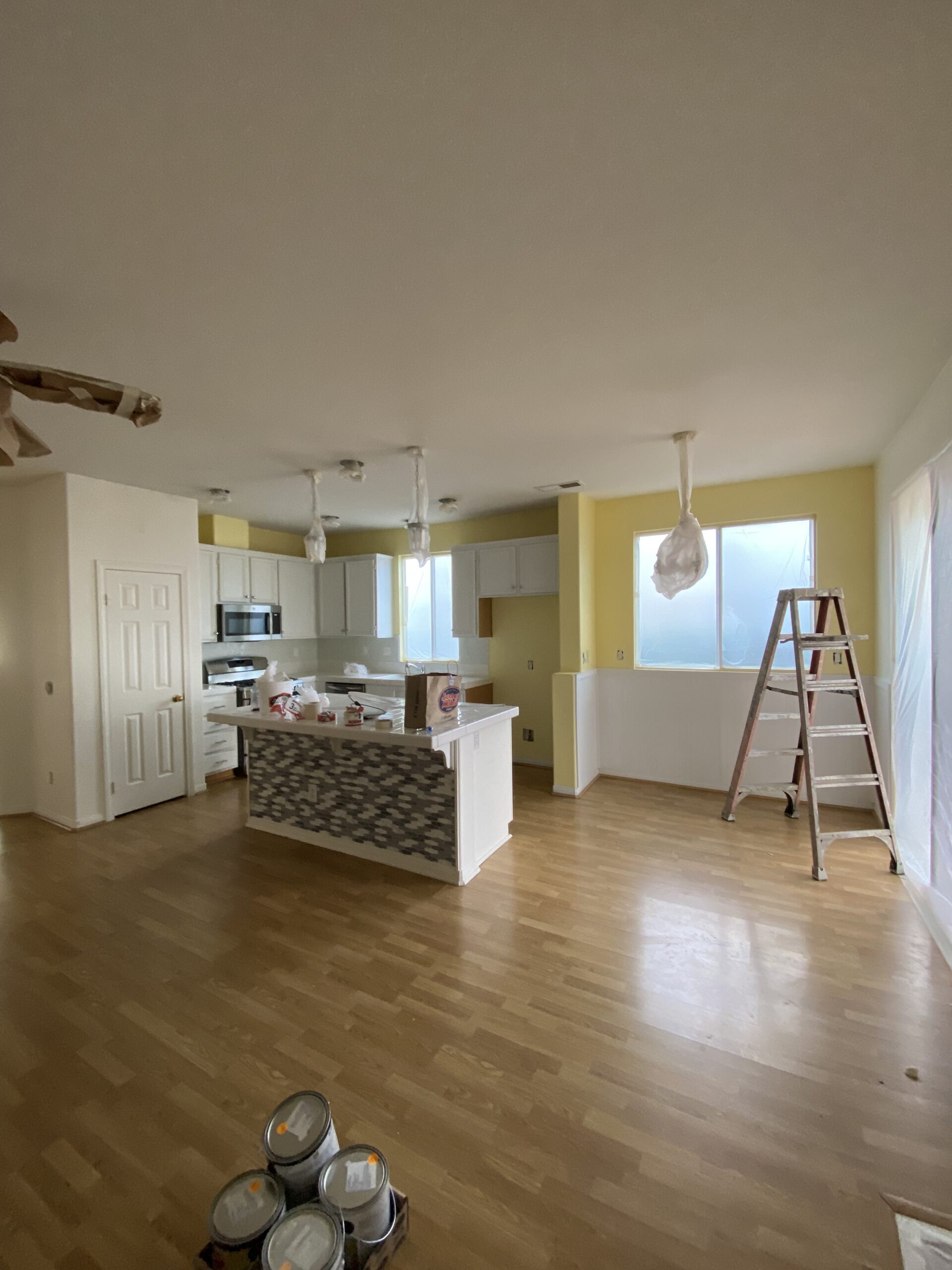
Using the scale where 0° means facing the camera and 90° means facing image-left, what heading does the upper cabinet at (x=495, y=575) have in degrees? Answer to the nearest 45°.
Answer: approximately 45°

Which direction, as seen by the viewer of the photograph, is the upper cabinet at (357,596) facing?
facing the viewer and to the left of the viewer

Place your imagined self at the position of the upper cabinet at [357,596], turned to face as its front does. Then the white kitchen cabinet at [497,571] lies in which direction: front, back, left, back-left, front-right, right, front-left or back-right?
left

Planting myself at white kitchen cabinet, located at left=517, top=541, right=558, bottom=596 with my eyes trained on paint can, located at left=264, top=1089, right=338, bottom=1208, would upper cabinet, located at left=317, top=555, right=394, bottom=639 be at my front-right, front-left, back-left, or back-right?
back-right

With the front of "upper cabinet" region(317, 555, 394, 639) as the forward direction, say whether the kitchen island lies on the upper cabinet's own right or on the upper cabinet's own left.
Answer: on the upper cabinet's own left

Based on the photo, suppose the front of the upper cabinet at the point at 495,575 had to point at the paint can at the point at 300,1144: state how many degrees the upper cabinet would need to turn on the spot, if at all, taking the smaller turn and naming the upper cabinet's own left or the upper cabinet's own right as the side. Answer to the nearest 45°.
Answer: approximately 45° to the upper cabinet's own left

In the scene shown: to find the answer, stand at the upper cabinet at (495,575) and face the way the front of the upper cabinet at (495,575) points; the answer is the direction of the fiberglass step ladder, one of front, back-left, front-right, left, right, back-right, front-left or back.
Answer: left

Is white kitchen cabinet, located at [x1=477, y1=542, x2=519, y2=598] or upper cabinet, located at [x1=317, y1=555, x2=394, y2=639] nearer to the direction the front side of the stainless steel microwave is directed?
the white kitchen cabinet

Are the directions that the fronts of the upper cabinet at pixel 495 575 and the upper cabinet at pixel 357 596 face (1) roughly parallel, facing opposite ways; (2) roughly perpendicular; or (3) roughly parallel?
roughly parallel

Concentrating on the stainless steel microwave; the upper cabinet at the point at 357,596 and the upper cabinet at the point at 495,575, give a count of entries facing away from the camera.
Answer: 0

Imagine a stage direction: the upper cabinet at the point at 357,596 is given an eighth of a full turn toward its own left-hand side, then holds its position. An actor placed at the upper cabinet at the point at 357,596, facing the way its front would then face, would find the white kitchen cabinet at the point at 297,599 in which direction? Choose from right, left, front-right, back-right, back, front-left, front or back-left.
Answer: right

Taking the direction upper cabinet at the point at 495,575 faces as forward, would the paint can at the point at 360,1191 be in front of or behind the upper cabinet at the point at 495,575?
in front

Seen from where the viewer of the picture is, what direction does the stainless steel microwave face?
facing the viewer and to the right of the viewer

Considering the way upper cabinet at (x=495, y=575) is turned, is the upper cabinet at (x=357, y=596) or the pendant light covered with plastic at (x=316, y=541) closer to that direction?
the pendant light covered with plastic

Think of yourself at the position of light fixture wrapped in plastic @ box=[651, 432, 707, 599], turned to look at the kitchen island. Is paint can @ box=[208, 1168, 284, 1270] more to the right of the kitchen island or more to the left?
left
